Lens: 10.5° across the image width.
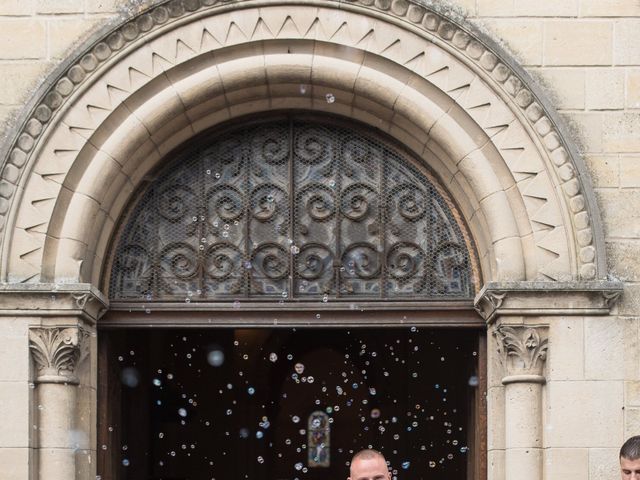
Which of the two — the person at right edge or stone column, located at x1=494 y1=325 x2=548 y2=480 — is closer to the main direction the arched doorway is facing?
the person at right edge

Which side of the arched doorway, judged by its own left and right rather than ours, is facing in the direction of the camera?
front
